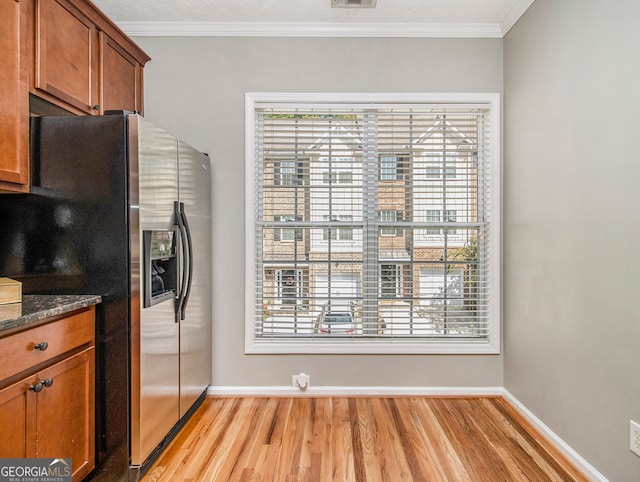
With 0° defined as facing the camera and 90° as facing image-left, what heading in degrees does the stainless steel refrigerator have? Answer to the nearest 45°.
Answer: approximately 315°

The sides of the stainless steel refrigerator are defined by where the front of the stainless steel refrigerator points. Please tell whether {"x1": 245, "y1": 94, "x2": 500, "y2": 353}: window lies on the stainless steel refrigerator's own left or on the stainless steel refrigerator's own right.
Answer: on the stainless steel refrigerator's own left

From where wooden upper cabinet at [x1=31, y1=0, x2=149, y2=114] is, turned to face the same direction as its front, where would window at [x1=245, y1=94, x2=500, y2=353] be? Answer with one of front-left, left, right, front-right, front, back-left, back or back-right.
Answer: front-left

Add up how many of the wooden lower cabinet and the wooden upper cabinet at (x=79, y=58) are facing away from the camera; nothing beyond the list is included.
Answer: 0

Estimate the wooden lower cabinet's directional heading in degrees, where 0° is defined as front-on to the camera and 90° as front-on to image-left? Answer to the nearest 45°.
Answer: approximately 315°

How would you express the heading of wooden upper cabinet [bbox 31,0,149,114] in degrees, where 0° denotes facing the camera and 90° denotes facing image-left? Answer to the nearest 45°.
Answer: approximately 315°
